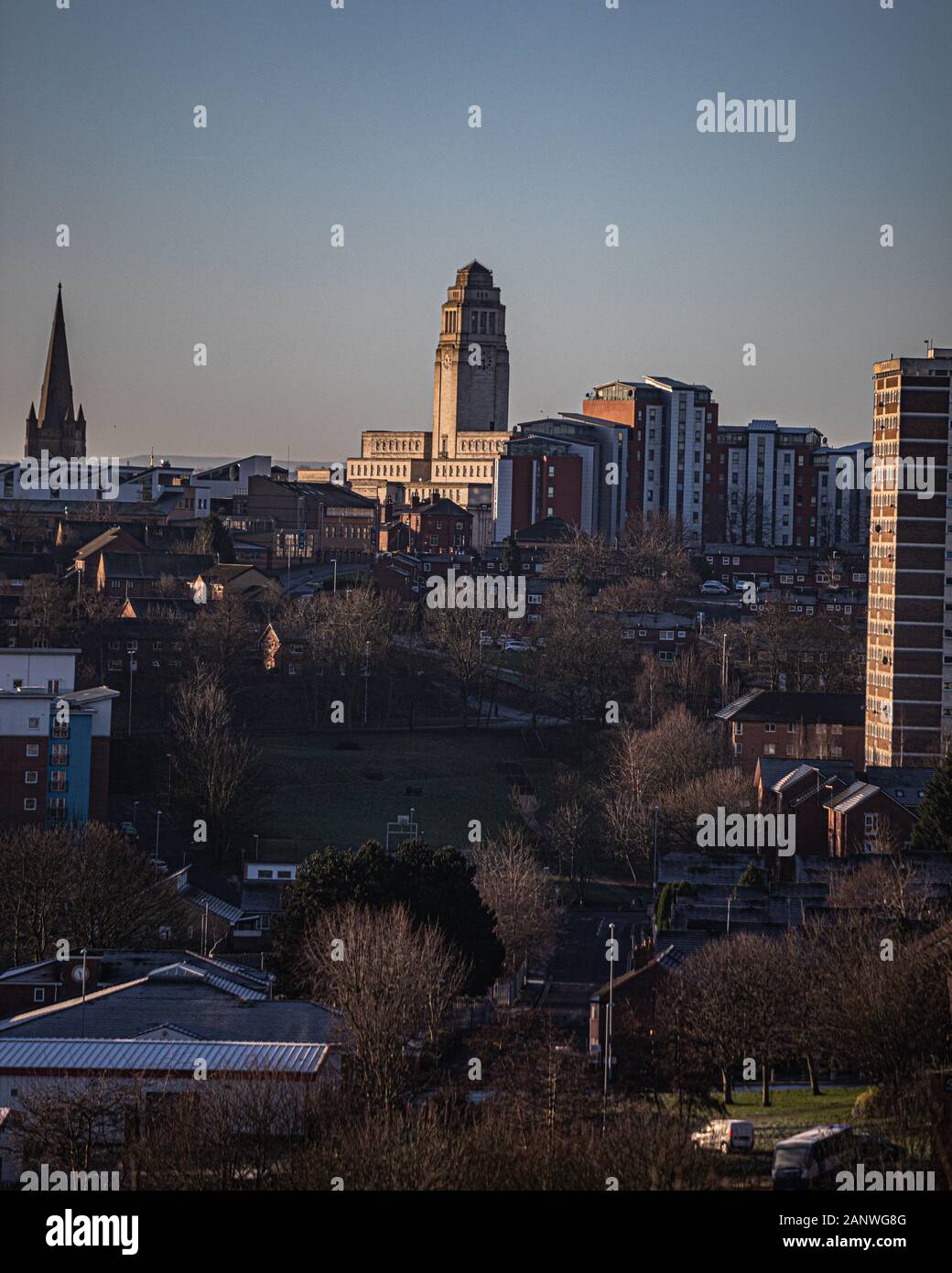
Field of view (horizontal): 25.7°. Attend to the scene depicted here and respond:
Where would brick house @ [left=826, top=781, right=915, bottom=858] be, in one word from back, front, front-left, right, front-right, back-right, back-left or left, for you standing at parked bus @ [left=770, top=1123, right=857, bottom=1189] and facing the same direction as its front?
back-right

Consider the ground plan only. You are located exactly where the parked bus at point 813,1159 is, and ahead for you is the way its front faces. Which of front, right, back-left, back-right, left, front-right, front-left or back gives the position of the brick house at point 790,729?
back-right

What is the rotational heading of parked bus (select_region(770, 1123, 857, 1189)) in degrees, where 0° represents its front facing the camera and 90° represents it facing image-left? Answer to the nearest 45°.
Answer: approximately 45°

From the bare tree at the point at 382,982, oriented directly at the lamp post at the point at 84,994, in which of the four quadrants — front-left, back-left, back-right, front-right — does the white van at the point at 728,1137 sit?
back-left

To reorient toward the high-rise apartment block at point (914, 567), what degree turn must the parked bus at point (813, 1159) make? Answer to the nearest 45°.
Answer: approximately 135° to its right

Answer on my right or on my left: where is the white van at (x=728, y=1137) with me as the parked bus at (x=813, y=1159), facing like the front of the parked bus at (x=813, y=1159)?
on my right

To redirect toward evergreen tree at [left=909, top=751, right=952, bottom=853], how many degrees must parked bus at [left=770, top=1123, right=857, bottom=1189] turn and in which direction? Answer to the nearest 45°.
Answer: approximately 135° to its right
